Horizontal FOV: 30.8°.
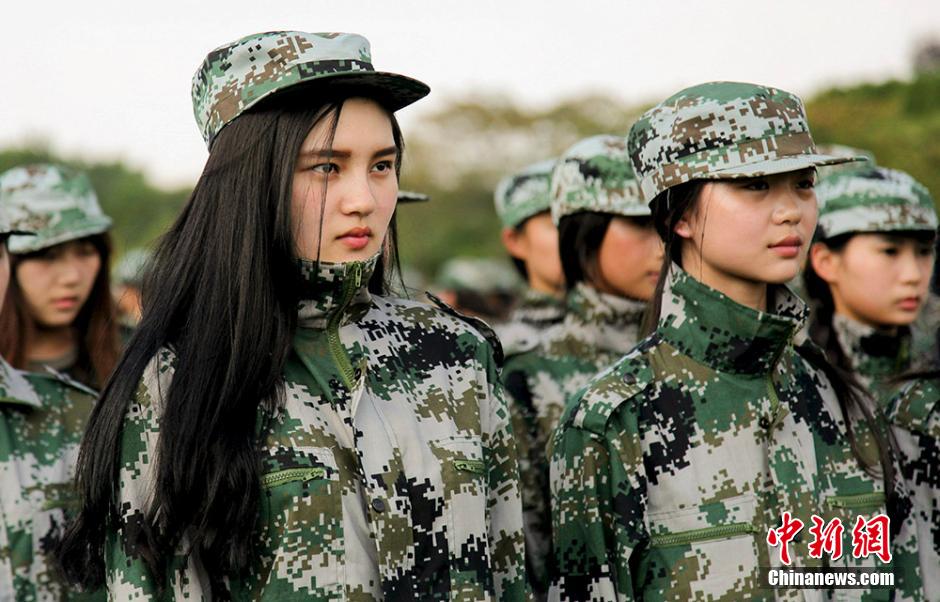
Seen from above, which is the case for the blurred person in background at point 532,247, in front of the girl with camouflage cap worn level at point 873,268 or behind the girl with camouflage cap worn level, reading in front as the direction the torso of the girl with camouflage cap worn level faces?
behind

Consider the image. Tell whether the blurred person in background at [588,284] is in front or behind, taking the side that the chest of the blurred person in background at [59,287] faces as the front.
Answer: in front

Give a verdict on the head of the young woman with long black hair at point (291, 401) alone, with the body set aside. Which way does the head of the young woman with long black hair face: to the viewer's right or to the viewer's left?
to the viewer's right

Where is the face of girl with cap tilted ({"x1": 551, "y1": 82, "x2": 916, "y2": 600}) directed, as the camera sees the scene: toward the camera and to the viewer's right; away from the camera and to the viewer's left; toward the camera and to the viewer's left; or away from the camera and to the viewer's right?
toward the camera and to the viewer's right

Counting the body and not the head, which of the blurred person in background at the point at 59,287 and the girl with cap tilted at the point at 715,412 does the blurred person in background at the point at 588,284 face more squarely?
the girl with cap tilted

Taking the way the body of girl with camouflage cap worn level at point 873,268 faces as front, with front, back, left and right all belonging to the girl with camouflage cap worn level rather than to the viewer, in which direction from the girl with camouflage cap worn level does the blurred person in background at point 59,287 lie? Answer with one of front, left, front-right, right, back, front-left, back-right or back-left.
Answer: back-right

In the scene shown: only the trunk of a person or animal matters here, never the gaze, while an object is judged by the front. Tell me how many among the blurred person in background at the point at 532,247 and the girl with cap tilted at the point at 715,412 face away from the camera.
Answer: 0

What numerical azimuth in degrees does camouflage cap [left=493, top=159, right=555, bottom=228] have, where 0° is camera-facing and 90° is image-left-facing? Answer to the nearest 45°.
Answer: approximately 315°

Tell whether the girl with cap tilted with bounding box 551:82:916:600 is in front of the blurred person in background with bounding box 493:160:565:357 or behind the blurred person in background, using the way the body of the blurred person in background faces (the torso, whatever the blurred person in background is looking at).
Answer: in front

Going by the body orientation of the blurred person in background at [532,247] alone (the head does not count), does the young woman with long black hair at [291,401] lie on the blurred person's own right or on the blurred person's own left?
on the blurred person's own right

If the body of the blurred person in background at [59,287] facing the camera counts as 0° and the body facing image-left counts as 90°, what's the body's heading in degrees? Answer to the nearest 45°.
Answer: approximately 315°
